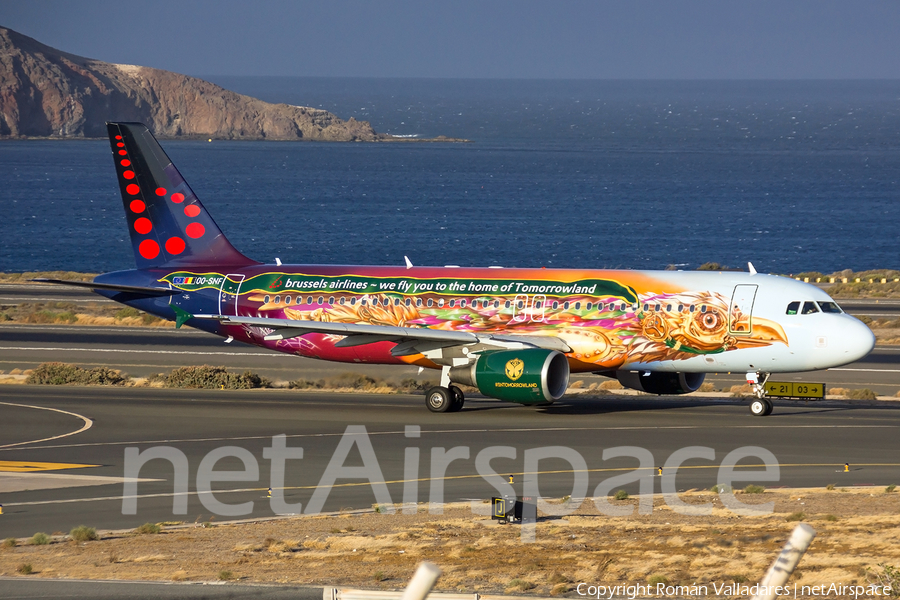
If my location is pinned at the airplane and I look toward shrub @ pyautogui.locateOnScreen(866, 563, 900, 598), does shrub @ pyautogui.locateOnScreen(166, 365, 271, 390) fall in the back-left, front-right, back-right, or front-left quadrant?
back-right

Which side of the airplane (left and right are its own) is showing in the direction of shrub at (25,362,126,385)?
back

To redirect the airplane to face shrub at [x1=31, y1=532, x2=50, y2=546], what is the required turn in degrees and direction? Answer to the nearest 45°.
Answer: approximately 90° to its right

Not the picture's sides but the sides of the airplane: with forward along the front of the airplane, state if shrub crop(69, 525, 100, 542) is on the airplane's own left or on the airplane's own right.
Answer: on the airplane's own right

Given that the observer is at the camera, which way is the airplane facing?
facing the viewer and to the right of the viewer

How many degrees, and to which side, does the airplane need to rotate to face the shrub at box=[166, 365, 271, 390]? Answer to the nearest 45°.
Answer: approximately 180°

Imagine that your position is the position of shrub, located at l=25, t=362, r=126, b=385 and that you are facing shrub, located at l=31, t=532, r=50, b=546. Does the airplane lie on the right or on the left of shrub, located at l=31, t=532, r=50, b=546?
left

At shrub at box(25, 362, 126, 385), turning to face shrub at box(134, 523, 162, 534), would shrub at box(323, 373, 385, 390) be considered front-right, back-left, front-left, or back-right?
front-left

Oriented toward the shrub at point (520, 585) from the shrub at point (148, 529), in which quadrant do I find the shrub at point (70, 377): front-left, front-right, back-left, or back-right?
back-left

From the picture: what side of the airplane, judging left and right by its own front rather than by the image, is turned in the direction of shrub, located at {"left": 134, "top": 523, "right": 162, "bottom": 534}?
right

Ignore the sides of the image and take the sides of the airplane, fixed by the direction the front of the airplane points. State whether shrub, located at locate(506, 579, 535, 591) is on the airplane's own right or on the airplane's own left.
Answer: on the airplane's own right
